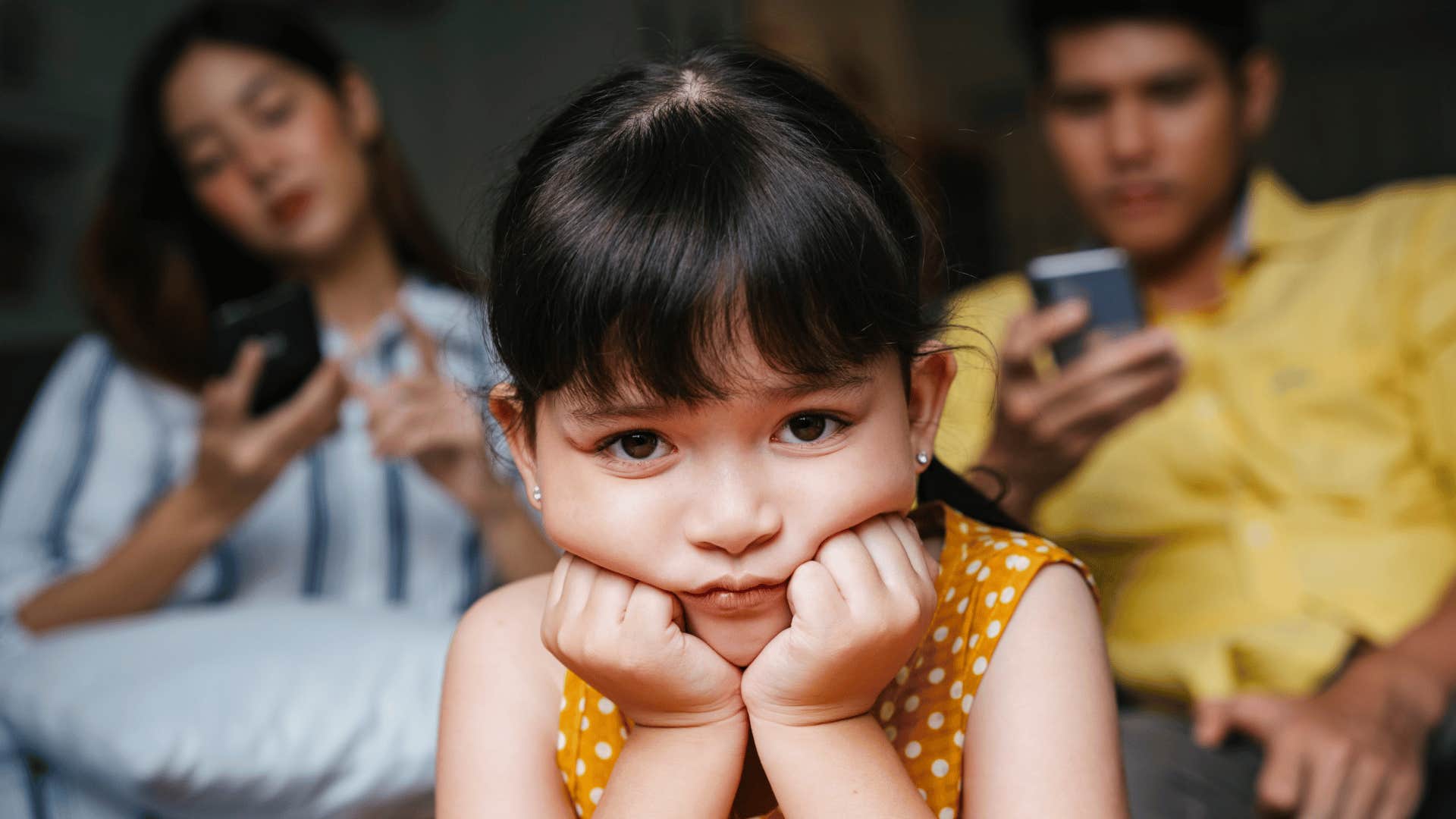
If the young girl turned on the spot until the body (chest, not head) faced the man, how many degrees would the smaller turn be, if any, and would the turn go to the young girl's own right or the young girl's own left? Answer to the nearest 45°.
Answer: approximately 135° to the young girl's own left

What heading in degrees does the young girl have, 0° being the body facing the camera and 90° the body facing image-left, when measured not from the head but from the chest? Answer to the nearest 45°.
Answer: approximately 0°

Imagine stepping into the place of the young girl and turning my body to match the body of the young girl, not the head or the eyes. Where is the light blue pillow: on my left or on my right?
on my right

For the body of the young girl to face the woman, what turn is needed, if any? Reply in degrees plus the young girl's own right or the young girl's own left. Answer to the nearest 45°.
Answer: approximately 135° to the young girl's own right
